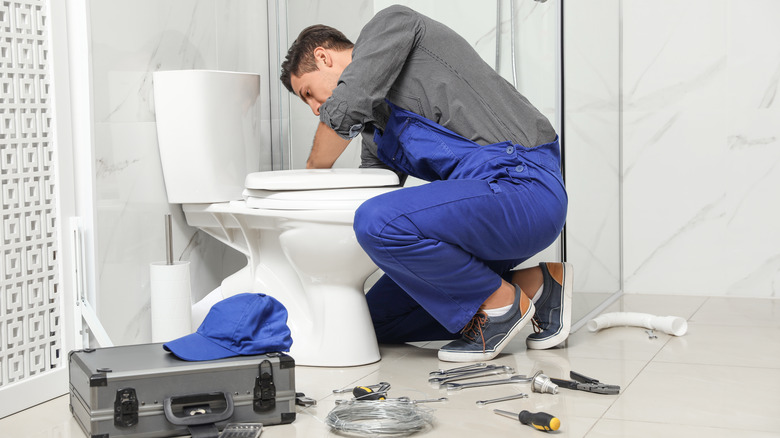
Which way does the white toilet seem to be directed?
to the viewer's right

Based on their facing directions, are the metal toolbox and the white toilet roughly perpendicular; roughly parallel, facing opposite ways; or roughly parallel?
roughly perpendicular

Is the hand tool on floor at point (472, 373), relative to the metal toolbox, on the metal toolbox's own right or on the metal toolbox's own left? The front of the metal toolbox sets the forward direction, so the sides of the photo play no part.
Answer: on the metal toolbox's own left

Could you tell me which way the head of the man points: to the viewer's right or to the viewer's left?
to the viewer's left

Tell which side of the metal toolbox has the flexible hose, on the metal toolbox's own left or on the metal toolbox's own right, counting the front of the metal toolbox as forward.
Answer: on the metal toolbox's own left

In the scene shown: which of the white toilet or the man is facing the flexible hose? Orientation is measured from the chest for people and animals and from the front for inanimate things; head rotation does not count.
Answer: the white toilet

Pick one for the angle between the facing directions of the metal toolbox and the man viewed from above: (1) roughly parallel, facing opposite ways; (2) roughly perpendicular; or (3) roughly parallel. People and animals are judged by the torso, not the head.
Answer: roughly perpendicular

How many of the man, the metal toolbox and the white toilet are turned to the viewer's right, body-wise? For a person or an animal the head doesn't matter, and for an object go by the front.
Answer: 1

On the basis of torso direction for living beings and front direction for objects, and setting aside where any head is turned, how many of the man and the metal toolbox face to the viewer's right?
0

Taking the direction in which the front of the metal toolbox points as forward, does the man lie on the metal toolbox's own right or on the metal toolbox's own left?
on the metal toolbox's own left

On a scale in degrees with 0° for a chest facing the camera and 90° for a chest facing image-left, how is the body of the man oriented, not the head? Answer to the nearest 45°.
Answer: approximately 90°

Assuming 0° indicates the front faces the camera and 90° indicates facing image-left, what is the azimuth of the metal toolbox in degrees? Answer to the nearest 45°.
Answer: approximately 0°

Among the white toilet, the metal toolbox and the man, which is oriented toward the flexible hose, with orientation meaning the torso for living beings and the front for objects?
the white toilet

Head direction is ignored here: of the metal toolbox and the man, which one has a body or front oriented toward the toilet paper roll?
the man
